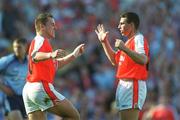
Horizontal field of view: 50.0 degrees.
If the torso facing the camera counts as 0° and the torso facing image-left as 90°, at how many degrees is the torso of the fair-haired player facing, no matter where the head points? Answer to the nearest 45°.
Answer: approximately 270°

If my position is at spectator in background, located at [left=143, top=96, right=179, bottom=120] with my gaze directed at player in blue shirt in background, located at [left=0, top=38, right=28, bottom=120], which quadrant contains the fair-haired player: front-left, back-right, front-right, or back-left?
front-left

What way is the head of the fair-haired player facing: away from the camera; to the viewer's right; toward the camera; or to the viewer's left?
to the viewer's right
